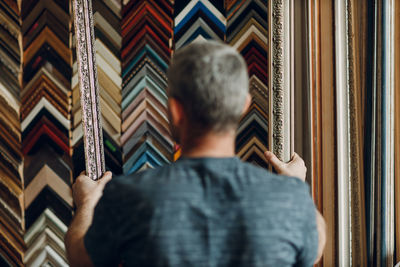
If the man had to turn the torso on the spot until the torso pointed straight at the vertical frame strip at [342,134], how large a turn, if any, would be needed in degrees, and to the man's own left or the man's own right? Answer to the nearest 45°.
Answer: approximately 45° to the man's own right

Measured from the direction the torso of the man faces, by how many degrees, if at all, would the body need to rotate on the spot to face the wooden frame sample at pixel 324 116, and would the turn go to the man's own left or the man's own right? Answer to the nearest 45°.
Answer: approximately 45° to the man's own right

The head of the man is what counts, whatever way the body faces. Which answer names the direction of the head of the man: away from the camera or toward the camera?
away from the camera

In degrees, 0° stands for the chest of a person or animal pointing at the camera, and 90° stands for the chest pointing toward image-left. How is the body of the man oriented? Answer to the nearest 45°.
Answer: approximately 180°
